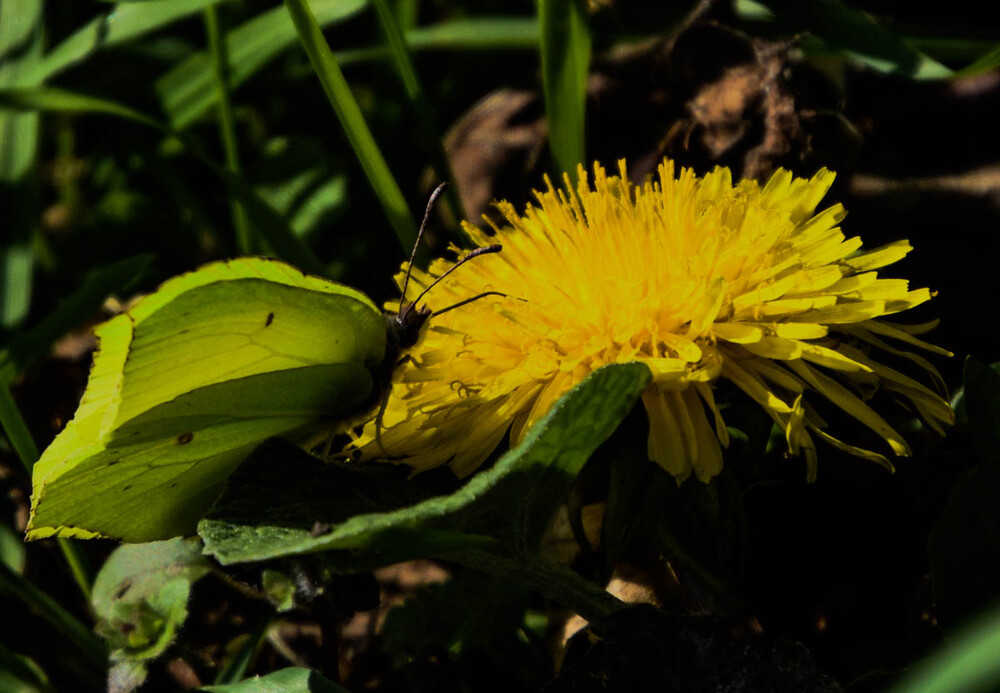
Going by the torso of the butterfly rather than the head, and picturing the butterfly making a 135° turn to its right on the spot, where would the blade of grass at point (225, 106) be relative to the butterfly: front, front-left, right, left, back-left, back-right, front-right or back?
back-right

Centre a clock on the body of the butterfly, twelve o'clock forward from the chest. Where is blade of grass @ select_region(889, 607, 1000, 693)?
The blade of grass is roughly at 2 o'clock from the butterfly.

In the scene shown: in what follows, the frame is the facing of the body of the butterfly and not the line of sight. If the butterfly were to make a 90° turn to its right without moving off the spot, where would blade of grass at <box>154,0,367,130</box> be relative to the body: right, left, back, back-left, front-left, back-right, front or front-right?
back

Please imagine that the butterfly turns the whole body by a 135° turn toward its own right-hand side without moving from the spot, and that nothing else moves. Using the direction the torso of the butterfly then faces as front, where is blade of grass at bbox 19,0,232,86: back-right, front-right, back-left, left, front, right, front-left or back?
back-right

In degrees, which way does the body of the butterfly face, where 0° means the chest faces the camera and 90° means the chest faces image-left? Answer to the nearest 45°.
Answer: approximately 270°

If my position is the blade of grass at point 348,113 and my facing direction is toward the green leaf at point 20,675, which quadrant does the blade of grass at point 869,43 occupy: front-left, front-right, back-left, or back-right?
back-left

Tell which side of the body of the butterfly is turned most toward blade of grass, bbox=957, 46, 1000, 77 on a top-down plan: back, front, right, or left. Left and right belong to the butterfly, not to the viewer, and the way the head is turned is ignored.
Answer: front
